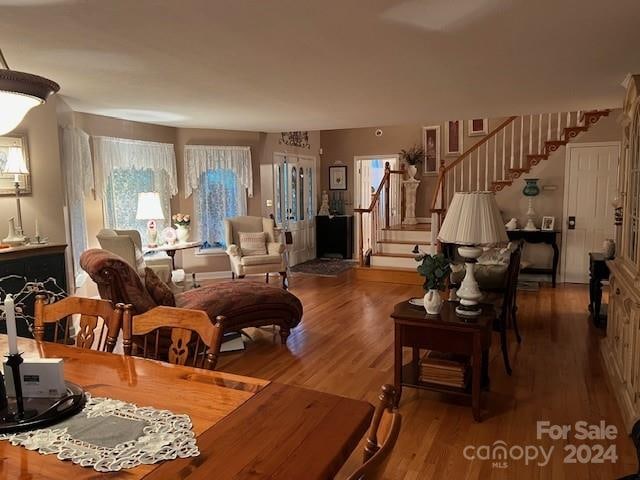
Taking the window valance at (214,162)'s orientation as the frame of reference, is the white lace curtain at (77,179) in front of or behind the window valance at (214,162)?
in front

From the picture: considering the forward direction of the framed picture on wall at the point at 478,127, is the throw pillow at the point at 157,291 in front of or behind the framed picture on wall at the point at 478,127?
in front

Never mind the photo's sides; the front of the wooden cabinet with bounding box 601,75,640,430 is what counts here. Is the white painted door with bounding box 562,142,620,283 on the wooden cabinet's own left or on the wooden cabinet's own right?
on the wooden cabinet's own right

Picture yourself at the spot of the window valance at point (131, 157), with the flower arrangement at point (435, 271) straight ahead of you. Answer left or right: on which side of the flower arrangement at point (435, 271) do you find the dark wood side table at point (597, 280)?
left

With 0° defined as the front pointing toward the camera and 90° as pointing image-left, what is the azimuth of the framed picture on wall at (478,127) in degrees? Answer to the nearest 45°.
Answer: approximately 0°

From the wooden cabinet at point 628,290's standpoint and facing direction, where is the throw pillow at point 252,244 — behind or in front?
in front

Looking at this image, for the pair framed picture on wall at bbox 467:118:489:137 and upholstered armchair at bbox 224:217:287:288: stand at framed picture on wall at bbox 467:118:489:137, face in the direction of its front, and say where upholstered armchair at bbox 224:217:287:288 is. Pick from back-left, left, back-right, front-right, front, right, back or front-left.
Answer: front-right
